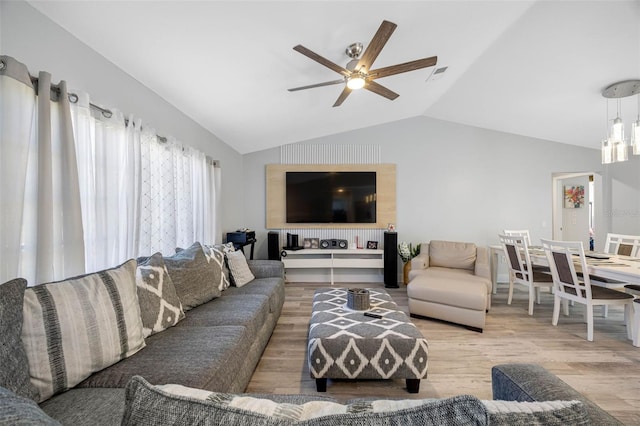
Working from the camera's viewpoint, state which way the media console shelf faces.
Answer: facing the viewer

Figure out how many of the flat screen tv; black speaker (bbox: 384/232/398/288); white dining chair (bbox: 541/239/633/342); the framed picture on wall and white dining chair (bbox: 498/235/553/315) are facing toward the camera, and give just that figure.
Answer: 3

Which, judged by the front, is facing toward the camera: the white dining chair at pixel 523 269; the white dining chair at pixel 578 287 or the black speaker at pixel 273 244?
the black speaker

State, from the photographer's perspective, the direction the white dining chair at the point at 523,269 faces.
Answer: facing away from the viewer and to the right of the viewer

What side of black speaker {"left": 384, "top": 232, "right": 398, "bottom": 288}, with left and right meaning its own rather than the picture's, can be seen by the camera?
front

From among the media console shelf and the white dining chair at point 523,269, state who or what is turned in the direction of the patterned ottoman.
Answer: the media console shelf

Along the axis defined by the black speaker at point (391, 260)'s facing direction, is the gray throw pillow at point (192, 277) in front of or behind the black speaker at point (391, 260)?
in front

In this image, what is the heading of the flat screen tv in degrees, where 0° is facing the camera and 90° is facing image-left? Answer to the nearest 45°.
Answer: approximately 0°

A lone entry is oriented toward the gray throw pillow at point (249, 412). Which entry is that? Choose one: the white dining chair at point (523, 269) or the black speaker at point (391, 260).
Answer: the black speaker

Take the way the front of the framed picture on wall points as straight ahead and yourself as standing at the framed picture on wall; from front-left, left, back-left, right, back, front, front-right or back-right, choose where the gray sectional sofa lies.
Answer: front

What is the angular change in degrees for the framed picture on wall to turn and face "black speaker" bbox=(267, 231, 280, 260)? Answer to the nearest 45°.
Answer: approximately 45° to its right

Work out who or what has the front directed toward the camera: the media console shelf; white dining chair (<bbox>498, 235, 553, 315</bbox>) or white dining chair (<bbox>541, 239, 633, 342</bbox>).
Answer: the media console shelf

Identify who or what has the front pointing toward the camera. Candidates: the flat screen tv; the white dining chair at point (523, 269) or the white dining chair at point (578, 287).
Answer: the flat screen tv

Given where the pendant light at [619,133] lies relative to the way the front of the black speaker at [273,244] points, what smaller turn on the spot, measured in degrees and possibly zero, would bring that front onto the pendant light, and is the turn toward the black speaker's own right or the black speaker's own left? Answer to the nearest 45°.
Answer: approximately 45° to the black speaker's own left

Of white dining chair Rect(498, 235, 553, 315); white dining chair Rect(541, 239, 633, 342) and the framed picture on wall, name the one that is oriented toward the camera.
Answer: the framed picture on wall
